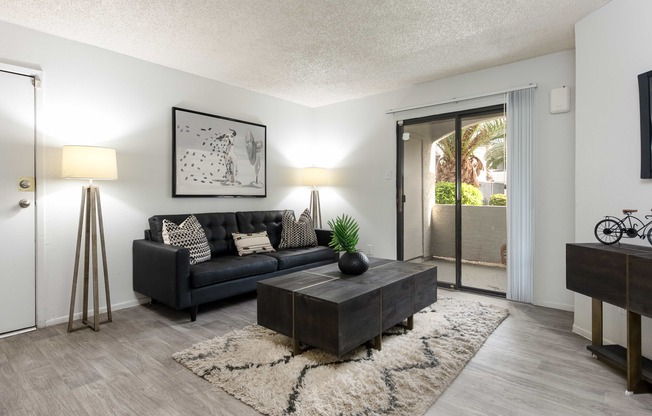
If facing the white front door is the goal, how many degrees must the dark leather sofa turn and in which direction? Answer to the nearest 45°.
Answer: approximately 135° to its right

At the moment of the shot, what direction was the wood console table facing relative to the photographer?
facing the viewer and to the left of the viewer

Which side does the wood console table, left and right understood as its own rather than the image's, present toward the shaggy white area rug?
front

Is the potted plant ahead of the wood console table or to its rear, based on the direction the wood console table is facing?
ahead

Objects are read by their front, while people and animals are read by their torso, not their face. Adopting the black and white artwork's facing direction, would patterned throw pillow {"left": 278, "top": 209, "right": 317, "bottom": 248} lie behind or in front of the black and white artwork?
in front

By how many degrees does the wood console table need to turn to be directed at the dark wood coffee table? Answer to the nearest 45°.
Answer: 0° — it already faces it

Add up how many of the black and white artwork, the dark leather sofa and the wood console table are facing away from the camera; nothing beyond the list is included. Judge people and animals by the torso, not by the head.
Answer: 0

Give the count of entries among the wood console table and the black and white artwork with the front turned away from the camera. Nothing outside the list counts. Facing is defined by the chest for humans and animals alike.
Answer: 0

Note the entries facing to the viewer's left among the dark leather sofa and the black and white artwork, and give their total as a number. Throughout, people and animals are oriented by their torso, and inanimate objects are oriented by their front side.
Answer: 0

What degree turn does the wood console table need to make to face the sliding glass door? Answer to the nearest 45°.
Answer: approximately 90° to its right

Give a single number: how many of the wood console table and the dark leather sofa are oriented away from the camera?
0

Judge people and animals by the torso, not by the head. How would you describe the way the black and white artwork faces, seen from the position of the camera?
facing the viewer and to the right of the viewer

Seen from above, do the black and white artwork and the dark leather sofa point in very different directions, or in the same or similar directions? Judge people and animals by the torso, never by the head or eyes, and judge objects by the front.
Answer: same or similar directions
